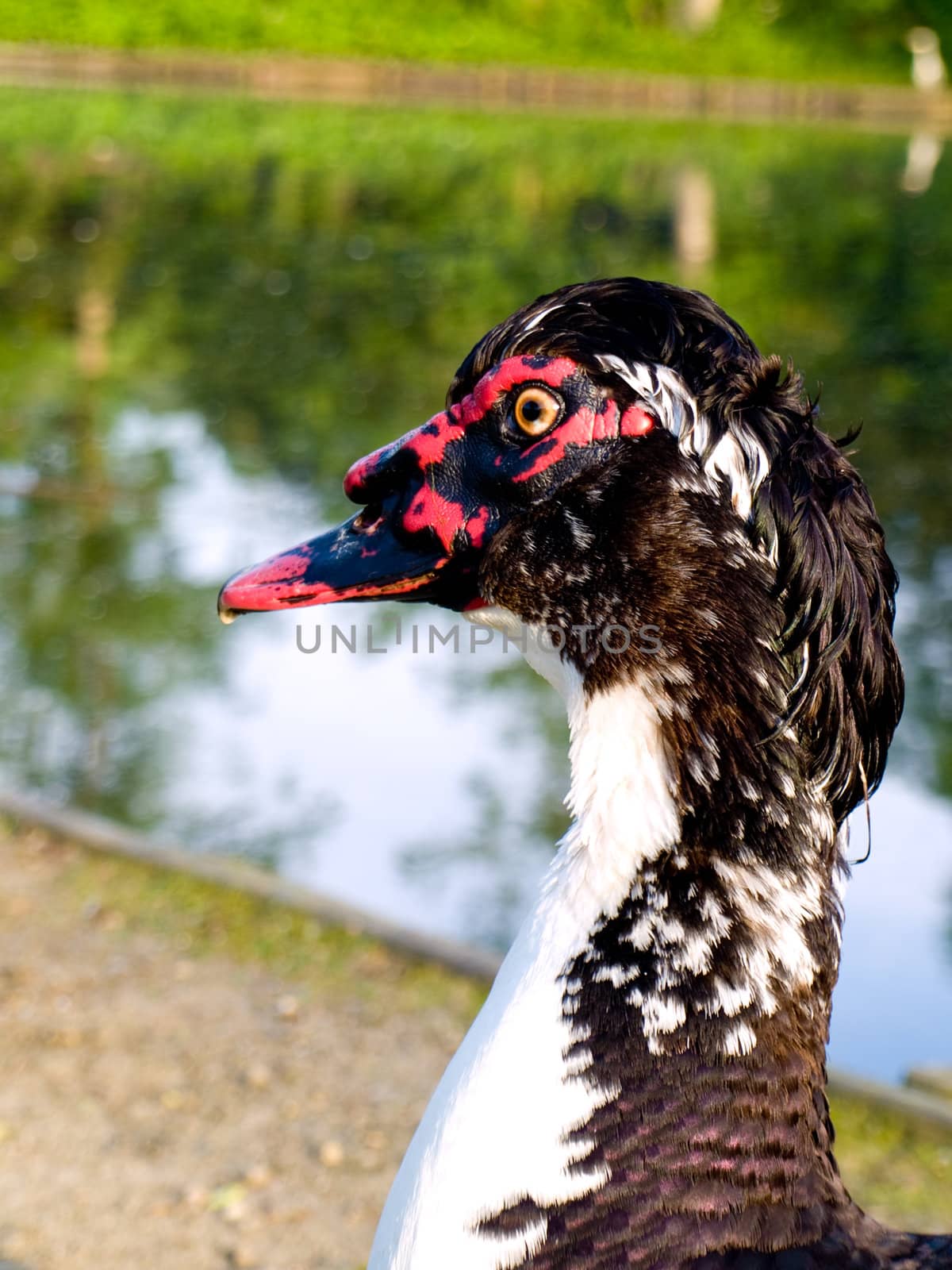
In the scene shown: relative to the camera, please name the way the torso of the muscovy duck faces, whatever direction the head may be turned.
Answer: to the viewer's left
